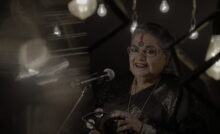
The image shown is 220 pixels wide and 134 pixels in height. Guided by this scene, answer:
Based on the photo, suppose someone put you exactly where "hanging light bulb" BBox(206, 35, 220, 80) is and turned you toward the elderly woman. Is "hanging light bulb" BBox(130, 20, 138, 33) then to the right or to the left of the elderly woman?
right

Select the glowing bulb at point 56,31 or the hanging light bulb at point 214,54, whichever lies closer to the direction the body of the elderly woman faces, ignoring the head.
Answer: the glowing bulb

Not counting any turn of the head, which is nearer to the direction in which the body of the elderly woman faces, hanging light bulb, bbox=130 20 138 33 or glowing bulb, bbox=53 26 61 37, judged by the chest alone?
the glowing bulb

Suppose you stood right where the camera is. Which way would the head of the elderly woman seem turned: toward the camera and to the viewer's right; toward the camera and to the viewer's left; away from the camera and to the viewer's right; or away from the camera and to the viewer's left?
toward the camera and to the viewer's left

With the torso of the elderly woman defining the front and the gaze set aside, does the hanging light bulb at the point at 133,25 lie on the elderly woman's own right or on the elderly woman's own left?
on the elderly woman's own right

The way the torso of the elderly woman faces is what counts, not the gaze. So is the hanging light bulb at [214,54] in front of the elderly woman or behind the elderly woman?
behind

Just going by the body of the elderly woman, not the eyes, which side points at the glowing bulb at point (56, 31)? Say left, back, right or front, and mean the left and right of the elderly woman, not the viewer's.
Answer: right

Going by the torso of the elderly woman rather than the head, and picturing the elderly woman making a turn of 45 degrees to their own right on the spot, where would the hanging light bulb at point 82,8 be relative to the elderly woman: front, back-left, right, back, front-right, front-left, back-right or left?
front-right
